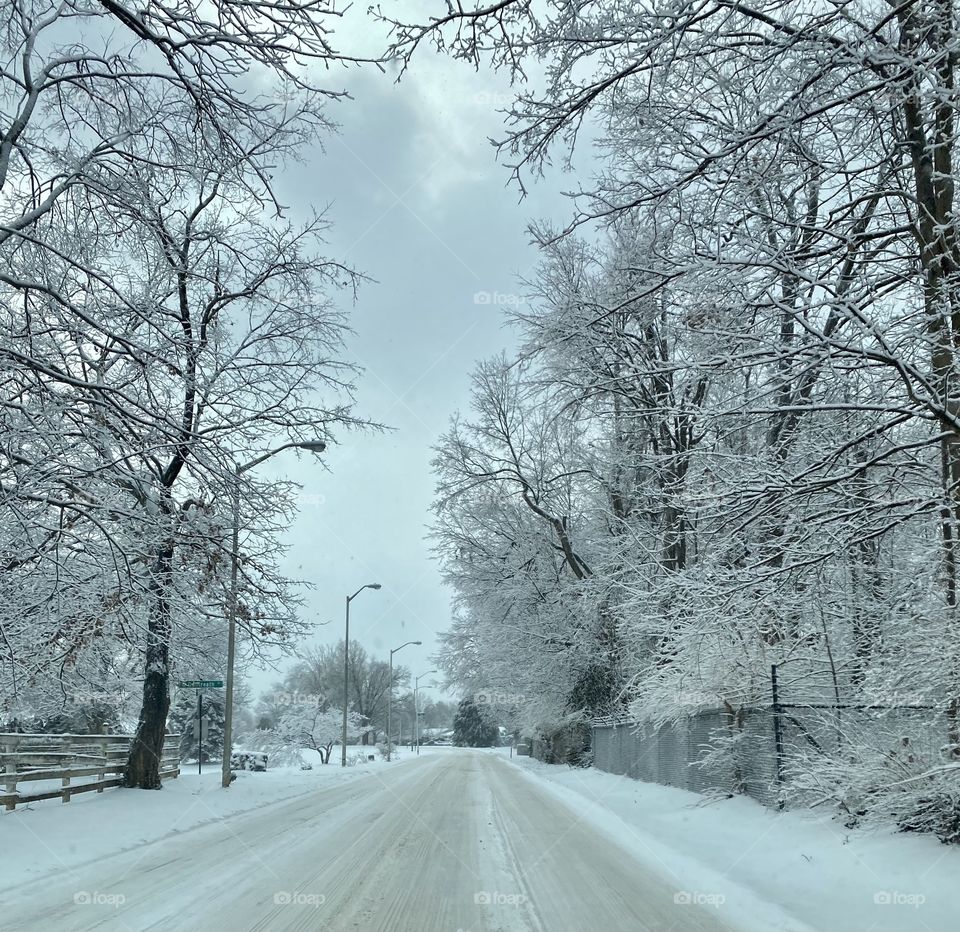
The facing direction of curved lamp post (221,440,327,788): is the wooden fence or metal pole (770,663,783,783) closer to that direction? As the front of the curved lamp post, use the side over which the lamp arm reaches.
the metal pole

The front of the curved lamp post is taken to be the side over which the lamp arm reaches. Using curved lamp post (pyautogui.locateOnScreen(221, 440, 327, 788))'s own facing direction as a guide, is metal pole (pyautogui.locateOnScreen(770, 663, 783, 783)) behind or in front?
in front

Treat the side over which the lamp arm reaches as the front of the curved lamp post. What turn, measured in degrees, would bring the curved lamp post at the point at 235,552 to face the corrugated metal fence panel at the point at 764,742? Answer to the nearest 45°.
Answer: approximately 45° to its right

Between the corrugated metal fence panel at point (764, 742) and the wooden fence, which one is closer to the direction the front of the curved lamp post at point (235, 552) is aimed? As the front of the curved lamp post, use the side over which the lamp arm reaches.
the corrugated metal fence panel

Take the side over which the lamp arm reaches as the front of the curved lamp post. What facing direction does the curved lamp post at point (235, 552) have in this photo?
to the viewer's right
